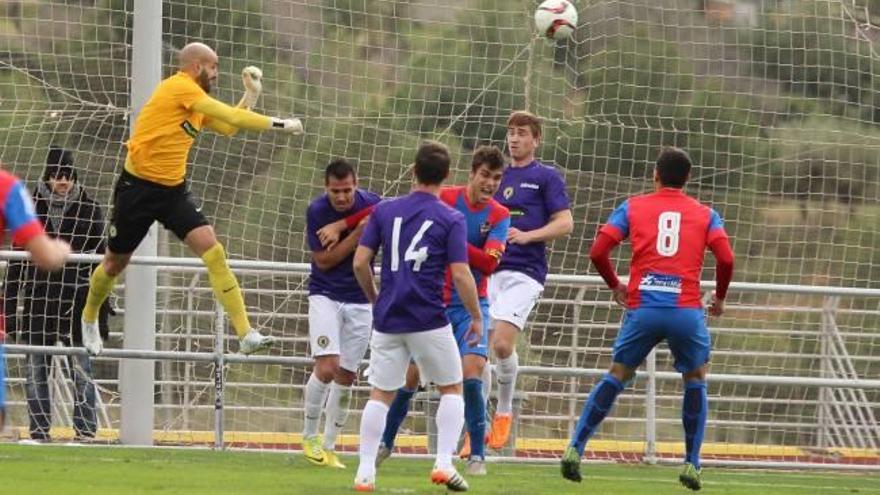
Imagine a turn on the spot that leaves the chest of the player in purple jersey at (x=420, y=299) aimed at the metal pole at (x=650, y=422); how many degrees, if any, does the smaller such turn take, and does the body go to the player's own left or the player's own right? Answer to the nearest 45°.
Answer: approximately 45° to the player's own right

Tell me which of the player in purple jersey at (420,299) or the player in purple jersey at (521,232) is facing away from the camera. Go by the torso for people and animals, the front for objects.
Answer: the player in purple jersey at (420,299)

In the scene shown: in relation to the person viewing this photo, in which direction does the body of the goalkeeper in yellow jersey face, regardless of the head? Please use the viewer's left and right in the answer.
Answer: facing to the right of the viewer

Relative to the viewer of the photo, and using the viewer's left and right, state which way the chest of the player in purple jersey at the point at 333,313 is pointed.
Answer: facing the viewer and to the right of the viewer

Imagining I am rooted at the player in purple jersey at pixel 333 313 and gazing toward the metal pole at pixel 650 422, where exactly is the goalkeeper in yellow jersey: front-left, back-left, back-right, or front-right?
back-left

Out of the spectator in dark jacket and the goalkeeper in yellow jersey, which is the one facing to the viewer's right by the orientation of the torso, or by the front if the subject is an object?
the goalkeeper in yellow jersey

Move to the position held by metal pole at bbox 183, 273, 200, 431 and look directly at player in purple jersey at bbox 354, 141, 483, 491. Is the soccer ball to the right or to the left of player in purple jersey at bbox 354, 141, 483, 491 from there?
left

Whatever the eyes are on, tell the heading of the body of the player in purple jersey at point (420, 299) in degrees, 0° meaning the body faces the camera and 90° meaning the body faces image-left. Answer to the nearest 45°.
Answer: approximately 180°

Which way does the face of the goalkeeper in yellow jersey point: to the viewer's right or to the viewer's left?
to the viewer's right

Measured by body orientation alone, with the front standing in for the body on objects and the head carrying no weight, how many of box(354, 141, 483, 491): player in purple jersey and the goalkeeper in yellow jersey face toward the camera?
0

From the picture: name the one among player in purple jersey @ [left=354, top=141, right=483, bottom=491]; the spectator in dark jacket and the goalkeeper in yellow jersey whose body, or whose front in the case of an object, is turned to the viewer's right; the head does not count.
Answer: the goalkeeper in yellow jersey
